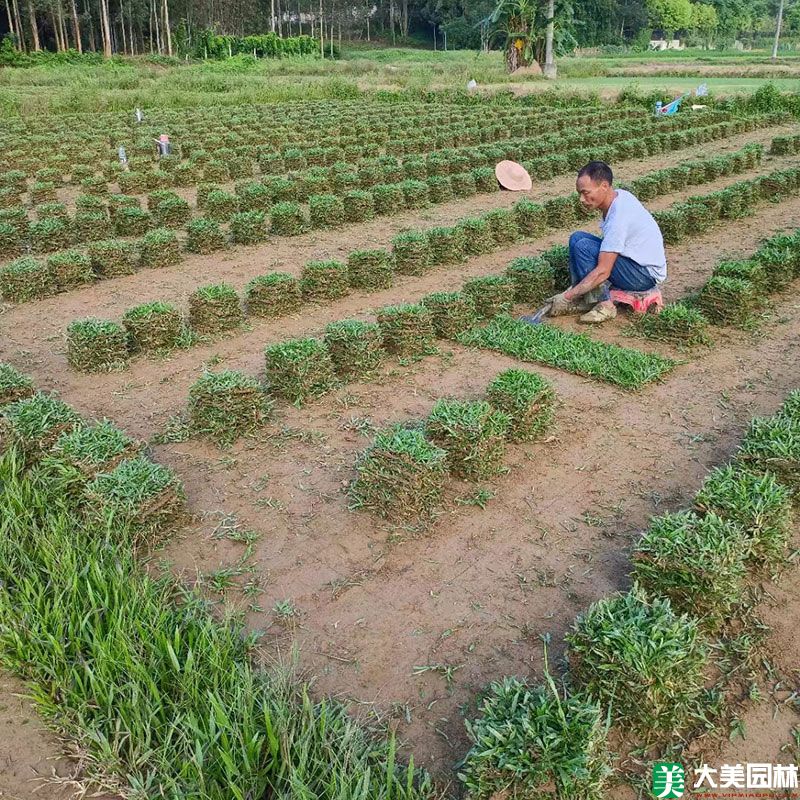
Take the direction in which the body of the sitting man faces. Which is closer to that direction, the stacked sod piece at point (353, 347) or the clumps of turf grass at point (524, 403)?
the stacked sod piece

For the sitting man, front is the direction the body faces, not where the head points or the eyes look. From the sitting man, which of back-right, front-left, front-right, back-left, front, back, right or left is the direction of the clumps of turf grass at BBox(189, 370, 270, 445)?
front-left

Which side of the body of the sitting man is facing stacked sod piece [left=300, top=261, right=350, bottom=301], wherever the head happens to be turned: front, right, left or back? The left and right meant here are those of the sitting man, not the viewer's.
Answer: front

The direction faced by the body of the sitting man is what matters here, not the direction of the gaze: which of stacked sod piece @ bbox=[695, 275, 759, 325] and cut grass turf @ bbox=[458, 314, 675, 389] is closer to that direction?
the cut grass turf

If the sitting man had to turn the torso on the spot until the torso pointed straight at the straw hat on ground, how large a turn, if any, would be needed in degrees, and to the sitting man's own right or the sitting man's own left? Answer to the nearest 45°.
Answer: approximately 90° to the sitting man's own right

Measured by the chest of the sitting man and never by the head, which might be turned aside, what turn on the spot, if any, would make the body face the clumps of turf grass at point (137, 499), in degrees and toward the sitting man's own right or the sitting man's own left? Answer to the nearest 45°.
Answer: approximately 45° to the sitting man's own left

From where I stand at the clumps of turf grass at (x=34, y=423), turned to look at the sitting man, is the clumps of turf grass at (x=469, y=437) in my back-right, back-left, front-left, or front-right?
front-right

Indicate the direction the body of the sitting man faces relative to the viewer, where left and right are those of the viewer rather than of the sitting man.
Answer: facing to the left of the viewer

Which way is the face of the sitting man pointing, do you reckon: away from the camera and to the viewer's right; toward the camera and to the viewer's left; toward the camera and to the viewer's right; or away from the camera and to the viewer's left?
toward the camera and to the viewer's left

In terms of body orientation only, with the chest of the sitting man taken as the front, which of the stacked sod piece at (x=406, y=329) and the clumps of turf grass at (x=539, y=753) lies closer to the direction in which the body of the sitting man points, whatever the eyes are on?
the stacked sod piece

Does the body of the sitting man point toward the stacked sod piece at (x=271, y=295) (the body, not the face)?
yes

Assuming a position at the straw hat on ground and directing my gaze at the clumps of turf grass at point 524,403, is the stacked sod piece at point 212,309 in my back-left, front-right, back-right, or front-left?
front-right
